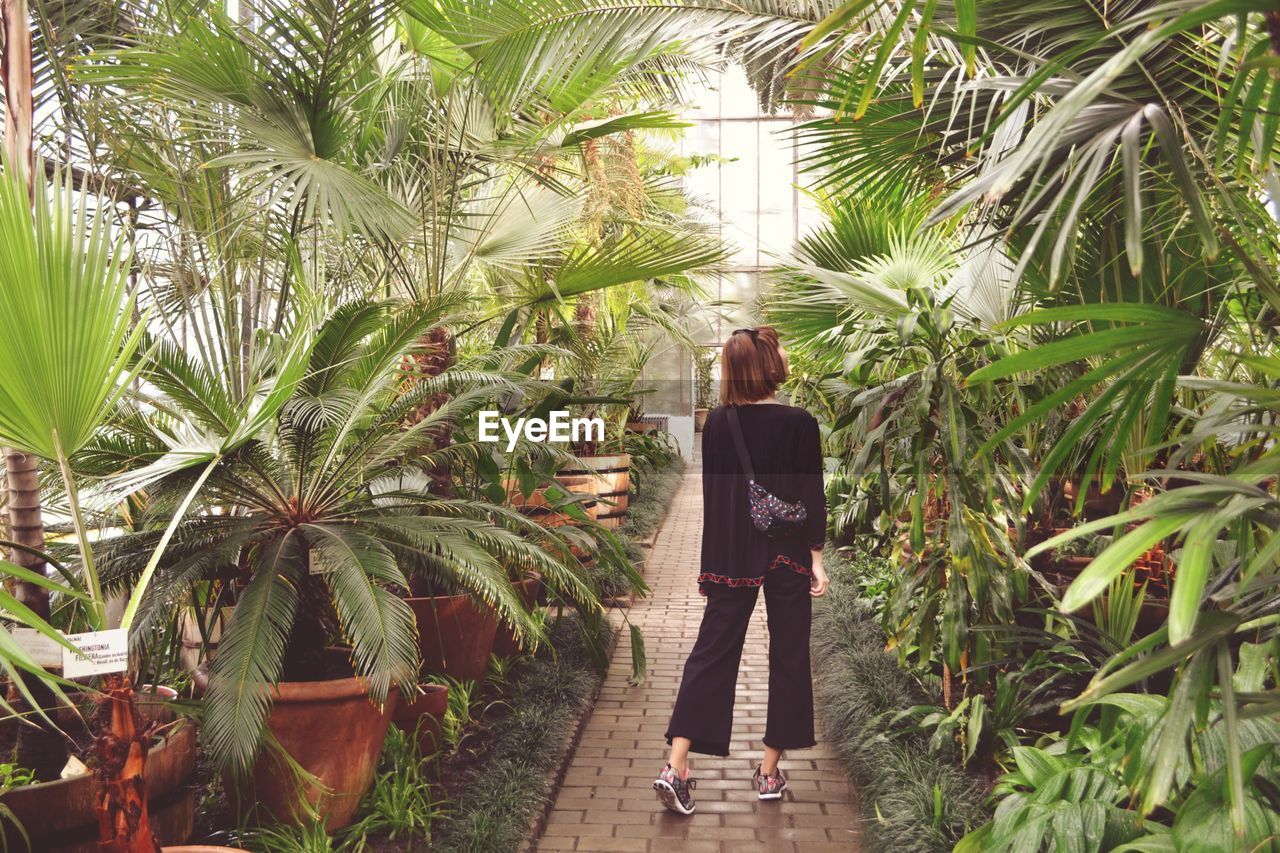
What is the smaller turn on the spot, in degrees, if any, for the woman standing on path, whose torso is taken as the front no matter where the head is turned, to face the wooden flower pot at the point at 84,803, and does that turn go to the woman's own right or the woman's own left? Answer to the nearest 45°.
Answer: approximately 135° to the woman's own left

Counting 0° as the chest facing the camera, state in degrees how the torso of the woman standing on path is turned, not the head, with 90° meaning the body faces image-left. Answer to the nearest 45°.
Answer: approximately 180°

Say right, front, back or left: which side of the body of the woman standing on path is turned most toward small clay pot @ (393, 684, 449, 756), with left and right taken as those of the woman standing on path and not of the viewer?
left

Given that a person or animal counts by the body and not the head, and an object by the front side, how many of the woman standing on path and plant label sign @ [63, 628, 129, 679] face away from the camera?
1

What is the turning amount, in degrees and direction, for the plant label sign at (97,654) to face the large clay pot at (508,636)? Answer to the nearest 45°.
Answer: approximately 135° to its left

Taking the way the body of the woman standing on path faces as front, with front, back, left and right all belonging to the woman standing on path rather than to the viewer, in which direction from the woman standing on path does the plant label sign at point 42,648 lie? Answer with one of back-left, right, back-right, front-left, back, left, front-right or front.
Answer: back-left

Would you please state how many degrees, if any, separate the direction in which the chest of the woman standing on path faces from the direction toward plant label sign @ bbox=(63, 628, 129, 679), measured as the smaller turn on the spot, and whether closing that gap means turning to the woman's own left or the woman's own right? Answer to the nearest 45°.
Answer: approximately 135° to the woman's own left
